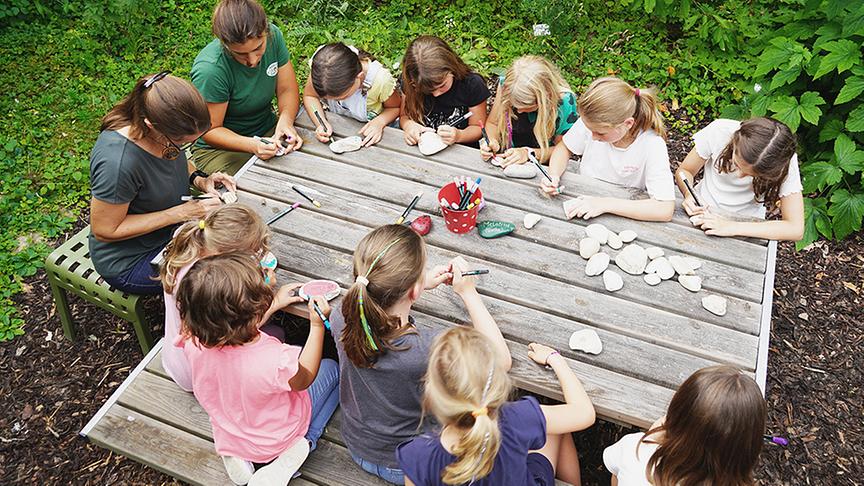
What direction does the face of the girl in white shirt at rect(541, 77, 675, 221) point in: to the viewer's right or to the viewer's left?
to the viewer's left

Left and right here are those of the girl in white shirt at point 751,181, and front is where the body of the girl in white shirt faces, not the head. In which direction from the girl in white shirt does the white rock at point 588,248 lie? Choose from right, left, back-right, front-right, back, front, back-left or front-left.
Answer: front

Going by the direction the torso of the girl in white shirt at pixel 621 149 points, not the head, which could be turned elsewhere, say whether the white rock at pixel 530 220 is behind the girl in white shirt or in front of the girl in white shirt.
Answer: in front

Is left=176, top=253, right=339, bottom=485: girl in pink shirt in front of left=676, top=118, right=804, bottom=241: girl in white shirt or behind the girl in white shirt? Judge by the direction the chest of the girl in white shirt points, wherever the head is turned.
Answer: in front

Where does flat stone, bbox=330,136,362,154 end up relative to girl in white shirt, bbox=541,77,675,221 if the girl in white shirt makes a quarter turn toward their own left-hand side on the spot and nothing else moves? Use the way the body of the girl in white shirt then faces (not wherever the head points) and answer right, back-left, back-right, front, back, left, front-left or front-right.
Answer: back-right

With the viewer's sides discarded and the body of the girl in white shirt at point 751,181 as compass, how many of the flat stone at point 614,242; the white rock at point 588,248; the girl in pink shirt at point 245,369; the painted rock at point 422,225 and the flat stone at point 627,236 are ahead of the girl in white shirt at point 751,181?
5

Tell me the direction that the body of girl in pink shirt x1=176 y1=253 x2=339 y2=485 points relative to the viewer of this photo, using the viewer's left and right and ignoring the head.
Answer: facing away from the viewer and to the right of the viewer

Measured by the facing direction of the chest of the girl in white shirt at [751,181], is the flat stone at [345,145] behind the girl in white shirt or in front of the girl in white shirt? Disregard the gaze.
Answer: in front

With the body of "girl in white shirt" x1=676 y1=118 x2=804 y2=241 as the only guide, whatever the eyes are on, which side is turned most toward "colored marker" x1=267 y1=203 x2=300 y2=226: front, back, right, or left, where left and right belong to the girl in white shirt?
front

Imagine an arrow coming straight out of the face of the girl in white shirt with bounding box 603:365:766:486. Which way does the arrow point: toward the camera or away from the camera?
away from the camera

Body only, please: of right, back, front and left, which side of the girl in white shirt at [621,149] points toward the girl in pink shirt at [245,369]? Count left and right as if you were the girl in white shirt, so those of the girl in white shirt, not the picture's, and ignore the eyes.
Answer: front

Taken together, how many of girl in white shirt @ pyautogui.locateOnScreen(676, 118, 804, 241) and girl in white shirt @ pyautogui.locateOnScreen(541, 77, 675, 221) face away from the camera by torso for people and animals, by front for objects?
0

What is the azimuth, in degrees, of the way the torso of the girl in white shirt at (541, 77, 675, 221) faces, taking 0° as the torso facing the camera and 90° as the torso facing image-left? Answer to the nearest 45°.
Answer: approximately 45°

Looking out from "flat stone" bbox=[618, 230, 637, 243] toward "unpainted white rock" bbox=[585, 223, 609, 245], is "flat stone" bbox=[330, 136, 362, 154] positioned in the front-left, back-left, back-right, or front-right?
front-right

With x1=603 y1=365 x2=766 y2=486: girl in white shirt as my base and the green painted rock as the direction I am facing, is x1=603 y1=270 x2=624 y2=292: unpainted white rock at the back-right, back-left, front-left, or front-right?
front-right

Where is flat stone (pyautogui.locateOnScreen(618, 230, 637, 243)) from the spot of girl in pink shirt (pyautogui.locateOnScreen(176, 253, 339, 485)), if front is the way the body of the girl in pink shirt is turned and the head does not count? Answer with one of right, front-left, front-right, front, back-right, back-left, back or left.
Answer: front-right

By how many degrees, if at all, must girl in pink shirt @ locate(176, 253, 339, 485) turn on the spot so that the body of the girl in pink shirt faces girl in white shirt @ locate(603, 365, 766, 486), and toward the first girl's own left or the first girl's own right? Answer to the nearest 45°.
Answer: approximately 90° to the first girl's own right

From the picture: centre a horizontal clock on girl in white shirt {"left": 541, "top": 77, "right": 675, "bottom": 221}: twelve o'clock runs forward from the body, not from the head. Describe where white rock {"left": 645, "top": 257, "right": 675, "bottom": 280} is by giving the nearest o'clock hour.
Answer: The white rock is roughly at 10 o'clock from the girl in white shirt.

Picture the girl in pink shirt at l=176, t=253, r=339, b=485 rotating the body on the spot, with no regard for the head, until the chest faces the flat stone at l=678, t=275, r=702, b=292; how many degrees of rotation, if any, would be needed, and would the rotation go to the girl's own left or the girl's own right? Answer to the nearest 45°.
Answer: approximately 45° to the girl's own right

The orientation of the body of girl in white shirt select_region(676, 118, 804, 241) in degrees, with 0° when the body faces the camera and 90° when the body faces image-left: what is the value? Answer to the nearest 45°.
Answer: approximately 45°
